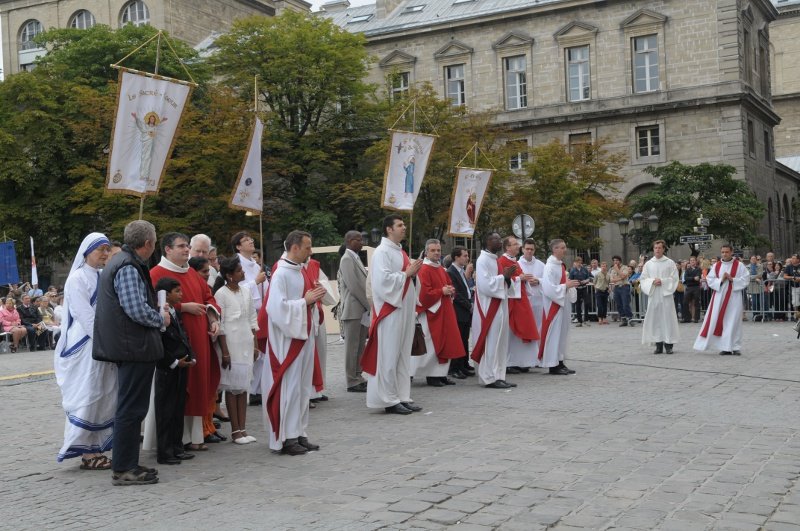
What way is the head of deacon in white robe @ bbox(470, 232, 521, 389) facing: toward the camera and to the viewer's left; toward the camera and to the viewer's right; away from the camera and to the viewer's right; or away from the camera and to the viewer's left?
toward the camera and to the viewer's right

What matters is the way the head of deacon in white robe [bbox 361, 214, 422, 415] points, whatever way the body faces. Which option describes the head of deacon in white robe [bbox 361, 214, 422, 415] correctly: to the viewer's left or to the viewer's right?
to the viewer's right

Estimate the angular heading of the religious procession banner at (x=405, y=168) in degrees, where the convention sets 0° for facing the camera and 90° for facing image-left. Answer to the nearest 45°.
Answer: approximately 0°
